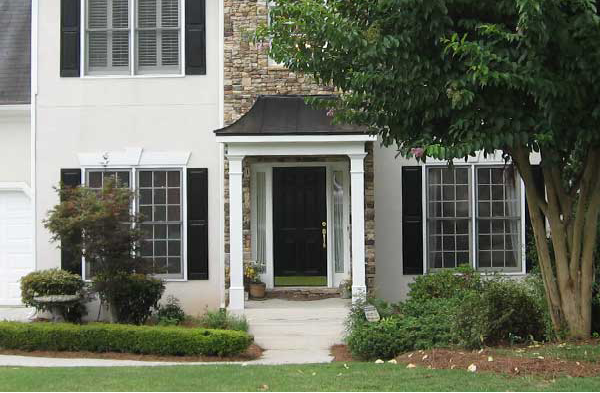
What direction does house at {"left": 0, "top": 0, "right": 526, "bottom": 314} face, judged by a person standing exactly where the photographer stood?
facing the viewer

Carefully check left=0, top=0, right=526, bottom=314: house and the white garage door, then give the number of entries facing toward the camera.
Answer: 2

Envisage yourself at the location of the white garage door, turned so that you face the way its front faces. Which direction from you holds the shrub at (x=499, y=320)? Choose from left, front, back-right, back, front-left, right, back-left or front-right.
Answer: front-left

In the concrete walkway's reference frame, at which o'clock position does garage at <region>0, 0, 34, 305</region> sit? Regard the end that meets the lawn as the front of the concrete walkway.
The garage is roughly at 4 o'clock from the concrete walkway.

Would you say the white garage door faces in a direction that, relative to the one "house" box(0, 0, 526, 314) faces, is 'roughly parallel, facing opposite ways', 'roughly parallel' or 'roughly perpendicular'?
roughly parallel

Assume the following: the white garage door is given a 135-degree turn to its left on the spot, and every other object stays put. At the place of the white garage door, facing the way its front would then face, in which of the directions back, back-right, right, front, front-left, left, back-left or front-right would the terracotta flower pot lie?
right

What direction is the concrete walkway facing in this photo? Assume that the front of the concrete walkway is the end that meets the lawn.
toward the camera

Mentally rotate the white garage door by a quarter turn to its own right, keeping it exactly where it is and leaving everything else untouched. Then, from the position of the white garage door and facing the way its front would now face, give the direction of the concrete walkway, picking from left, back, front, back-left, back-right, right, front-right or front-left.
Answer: back-left

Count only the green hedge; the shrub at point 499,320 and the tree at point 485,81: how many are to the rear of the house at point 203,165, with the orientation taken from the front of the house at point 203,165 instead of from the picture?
0

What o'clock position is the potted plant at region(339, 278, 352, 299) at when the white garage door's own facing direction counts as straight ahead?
The potted plant is roughly at 10 o'clock from the white garage door.

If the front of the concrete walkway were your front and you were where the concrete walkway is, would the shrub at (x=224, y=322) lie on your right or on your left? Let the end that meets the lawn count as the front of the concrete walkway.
on your right

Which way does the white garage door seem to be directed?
toward the camera

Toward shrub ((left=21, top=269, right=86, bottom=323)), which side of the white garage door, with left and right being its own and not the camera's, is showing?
front

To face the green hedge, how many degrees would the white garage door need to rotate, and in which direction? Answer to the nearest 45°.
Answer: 0° — it already faces it
